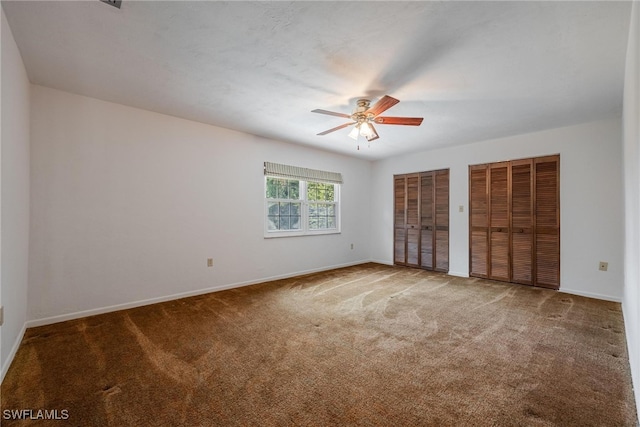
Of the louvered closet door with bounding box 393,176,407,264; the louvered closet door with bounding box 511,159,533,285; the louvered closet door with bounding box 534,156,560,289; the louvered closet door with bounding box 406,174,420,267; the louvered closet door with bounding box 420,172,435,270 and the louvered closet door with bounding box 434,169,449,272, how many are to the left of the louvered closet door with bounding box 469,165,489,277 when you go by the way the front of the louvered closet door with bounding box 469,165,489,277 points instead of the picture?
2

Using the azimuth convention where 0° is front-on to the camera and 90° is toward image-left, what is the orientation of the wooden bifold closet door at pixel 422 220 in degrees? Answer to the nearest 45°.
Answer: approximately 45°

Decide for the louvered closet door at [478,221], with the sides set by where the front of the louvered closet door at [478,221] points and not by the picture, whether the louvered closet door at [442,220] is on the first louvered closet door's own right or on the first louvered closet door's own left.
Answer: on the first louvered closet door's own right

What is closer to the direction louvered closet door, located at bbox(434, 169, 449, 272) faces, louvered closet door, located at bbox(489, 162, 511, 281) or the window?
the window

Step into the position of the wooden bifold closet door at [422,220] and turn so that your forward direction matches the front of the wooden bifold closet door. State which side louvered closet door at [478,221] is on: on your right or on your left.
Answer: on your left

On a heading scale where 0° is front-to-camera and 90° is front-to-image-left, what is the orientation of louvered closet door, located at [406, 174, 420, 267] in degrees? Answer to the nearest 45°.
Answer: approximately 45°

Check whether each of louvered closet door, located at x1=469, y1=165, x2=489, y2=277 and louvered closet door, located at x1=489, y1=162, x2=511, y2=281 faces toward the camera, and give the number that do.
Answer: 2

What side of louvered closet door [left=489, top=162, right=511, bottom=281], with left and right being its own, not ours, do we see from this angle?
front

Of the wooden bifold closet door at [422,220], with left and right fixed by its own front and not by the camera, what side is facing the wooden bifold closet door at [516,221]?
left

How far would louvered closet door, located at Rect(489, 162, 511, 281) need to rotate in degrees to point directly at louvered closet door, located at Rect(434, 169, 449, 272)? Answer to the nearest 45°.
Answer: approximately 90° to its right

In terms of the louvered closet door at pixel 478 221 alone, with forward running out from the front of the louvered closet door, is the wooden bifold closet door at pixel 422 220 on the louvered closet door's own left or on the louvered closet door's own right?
on the louvered closet door's own right

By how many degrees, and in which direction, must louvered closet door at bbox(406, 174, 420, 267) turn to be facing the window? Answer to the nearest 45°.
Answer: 0° — it already faces it

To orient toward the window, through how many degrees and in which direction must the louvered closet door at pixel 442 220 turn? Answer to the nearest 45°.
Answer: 0° — it already faces it
